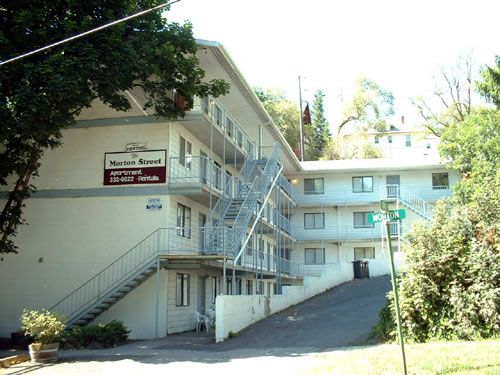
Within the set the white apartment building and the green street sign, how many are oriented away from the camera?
0

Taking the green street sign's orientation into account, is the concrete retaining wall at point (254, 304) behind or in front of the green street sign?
behind

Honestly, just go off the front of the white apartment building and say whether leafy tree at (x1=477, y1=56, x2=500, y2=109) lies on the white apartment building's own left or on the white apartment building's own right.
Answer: on the white apartment building's own left

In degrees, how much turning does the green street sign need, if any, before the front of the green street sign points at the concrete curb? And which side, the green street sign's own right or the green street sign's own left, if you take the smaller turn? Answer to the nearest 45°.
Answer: approximately 90° to the green street sign's own right

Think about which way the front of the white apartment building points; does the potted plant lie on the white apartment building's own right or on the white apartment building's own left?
on the white apartment building's own right

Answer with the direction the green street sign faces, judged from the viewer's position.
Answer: facing the viewer
